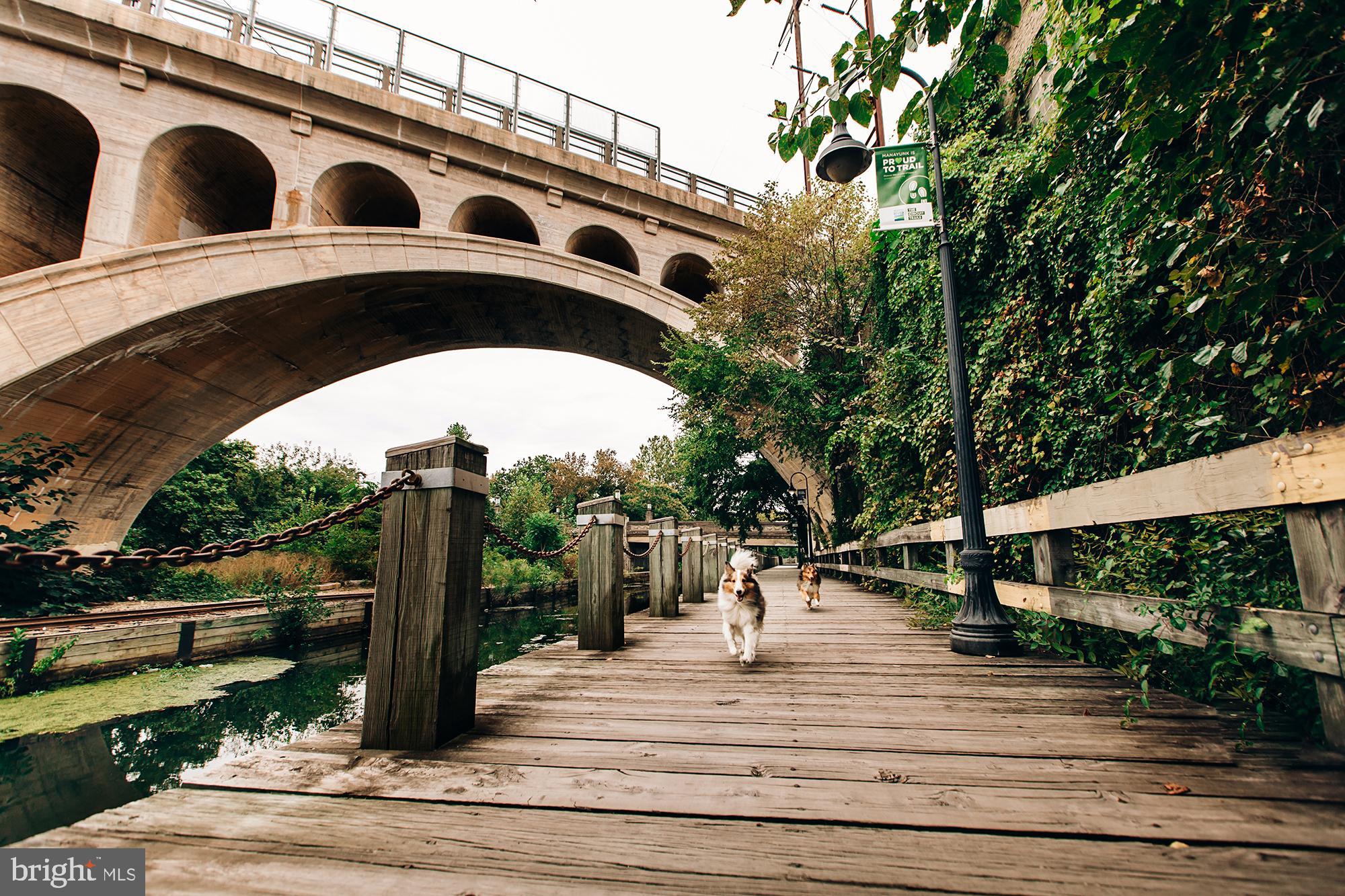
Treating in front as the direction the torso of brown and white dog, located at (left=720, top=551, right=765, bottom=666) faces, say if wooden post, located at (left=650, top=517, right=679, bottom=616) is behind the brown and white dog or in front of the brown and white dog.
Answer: behind

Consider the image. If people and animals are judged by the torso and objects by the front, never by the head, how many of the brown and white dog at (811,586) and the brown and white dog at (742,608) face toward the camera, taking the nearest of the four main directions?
2

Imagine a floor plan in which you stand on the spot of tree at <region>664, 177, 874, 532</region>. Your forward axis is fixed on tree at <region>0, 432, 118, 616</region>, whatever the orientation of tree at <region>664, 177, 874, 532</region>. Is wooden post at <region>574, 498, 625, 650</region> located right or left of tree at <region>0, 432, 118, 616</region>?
left

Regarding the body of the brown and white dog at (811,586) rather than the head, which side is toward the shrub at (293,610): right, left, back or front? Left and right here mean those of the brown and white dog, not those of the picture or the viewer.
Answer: right

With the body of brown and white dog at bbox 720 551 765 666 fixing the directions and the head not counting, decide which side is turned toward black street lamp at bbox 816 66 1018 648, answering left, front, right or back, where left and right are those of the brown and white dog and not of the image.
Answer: left

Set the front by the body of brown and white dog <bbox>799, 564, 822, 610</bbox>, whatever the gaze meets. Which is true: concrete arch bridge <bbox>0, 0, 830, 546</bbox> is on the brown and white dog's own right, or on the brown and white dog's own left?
on the brown and white dog's own right

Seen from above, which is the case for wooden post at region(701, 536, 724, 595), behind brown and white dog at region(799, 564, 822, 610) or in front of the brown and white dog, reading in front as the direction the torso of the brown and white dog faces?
behind

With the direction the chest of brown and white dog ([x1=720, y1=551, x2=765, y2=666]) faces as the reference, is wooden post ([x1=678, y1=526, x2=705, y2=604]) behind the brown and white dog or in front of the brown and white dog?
behind

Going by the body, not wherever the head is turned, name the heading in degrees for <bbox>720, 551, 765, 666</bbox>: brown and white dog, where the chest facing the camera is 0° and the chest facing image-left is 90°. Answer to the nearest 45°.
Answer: approximately 0°

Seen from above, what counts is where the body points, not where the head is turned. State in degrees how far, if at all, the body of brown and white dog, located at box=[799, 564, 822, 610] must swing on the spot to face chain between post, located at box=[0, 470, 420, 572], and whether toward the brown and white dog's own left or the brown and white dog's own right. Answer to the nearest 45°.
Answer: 0° — it already faces it

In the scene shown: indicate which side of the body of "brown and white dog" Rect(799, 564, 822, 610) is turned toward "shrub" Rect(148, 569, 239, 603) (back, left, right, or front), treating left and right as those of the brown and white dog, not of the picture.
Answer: right
